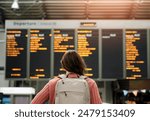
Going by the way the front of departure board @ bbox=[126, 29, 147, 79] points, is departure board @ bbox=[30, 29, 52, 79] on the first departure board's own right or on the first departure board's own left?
on the first departure board's own right

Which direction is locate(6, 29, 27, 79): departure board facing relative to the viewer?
toward the camera

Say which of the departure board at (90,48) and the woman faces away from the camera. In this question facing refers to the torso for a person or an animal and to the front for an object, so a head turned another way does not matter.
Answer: the woman

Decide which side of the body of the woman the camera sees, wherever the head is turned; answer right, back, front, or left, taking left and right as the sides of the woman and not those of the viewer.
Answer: back

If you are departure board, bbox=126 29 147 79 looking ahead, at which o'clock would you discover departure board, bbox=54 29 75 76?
departure board, bbox=54 29 75 76 is roughly at 3 o'clock from departure board, bbox=126 29 147 79.

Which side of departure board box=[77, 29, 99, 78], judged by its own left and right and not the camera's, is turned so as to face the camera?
front

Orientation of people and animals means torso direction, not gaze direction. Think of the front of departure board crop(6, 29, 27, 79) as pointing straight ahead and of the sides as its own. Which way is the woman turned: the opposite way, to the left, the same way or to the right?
the opposite way

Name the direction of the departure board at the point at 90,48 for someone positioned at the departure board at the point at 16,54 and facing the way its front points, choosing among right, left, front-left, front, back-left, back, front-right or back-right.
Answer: left

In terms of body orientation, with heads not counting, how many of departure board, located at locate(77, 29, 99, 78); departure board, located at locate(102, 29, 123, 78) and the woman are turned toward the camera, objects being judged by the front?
2

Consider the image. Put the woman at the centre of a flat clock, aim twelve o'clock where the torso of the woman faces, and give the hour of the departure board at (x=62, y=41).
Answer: The departure board is roughly at 12 o'clock from the woman.

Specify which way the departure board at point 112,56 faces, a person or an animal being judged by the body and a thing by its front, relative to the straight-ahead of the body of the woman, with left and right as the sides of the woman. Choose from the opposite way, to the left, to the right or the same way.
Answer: the opposite way

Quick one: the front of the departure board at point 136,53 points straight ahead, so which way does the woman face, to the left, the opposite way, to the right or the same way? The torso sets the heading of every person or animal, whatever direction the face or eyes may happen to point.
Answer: the opposite way

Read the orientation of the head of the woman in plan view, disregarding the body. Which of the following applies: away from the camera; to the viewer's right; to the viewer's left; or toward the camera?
away from the camera

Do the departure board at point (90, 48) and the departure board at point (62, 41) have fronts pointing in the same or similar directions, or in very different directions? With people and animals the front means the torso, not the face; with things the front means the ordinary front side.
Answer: same or similar directions

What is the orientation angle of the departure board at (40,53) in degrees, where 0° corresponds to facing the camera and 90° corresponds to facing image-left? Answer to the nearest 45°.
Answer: approximately 0°

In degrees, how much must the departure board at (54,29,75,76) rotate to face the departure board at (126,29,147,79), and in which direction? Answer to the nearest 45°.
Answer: approximately 90° to its left
